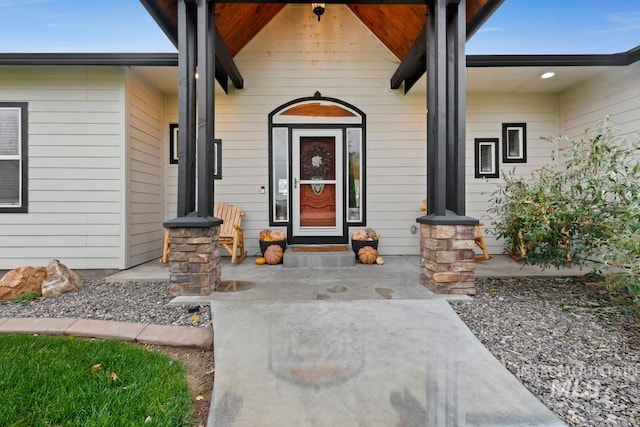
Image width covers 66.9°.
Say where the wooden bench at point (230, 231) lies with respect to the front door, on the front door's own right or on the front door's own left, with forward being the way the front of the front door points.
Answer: on the front door's own right

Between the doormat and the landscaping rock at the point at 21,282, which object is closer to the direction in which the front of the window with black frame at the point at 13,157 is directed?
the landscaping rock

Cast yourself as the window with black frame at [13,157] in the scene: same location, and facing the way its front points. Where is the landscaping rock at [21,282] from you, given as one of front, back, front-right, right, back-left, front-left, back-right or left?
front

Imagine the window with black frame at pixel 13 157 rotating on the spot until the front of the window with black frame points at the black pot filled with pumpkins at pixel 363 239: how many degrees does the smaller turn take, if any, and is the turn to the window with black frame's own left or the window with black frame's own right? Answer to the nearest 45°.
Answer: approximately 45° to the window with black frame's own left

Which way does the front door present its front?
toward the camera

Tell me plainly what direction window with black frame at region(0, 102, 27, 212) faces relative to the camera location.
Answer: facing the viewer

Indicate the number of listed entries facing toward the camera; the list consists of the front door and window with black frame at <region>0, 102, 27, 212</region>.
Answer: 2

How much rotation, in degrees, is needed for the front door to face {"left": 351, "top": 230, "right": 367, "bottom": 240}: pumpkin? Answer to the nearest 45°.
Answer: approximately 45° to its left
